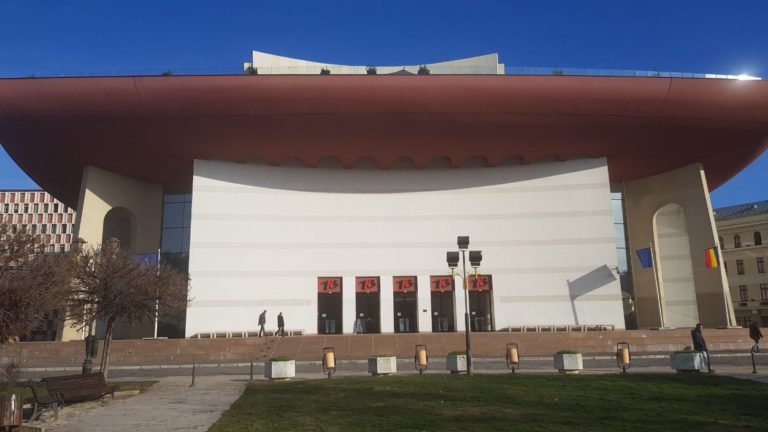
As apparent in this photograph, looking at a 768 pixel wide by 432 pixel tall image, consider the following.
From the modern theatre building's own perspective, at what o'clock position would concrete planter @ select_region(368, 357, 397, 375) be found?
The concrete planter is roughly at 12 o'clock from the modern theatre building.

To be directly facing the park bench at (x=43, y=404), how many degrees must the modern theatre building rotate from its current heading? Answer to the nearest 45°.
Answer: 0° — it already faces it

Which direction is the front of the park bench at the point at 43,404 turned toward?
to the viewer's right

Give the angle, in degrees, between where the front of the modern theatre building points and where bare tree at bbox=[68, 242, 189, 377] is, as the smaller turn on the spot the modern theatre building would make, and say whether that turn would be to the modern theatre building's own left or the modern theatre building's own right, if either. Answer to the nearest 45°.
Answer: approximately 45° to the modern theatre building's own right

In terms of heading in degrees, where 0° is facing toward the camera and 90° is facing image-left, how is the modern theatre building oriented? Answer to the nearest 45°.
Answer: approximately 0°

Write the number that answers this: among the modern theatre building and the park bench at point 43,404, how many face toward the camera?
1
